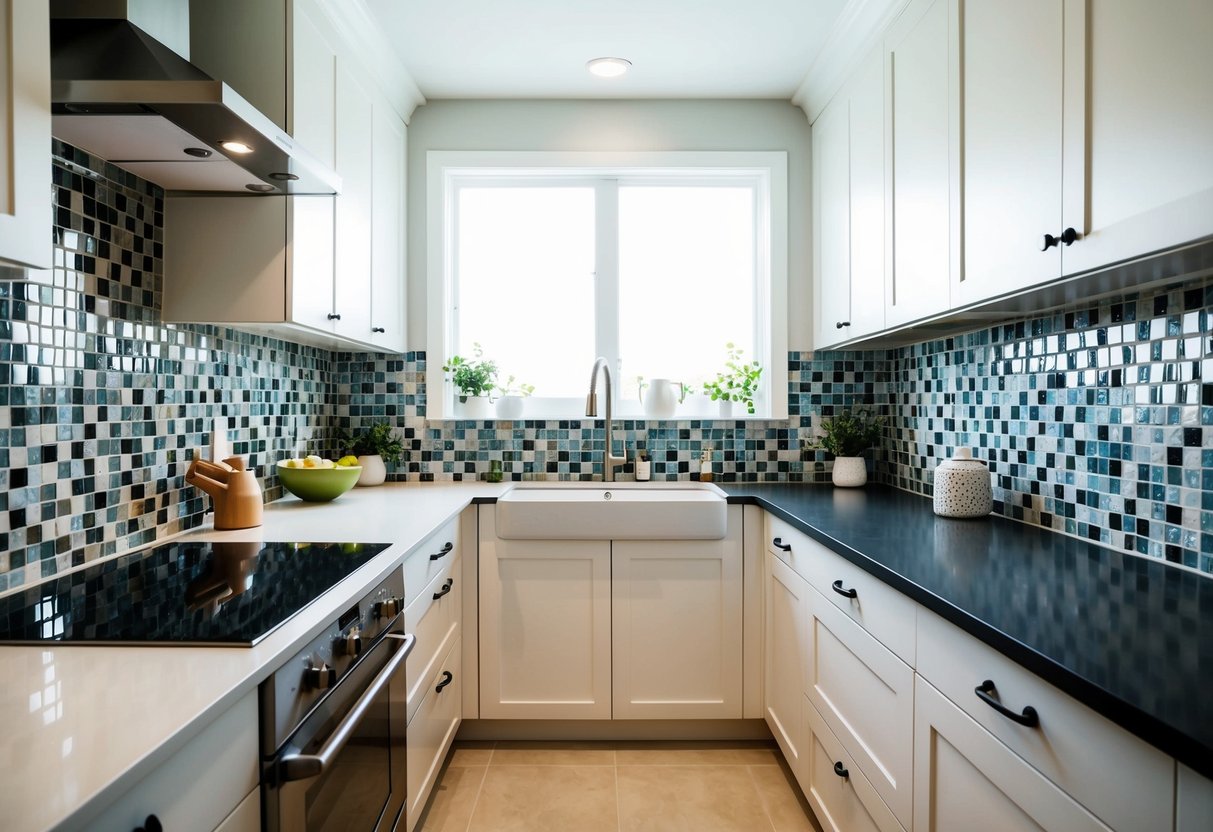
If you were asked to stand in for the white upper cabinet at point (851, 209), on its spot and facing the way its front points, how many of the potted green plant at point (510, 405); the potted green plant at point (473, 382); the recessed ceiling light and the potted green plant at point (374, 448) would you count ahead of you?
4

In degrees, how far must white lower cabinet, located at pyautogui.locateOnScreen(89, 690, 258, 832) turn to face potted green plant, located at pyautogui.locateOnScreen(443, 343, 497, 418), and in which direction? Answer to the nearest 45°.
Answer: approximately 90° to its left

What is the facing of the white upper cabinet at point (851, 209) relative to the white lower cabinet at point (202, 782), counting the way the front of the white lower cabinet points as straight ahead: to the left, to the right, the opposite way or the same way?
the opposite way

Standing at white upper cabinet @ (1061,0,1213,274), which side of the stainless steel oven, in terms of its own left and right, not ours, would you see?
front

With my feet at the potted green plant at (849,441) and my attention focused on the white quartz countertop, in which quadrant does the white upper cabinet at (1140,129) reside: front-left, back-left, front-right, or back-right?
front-left

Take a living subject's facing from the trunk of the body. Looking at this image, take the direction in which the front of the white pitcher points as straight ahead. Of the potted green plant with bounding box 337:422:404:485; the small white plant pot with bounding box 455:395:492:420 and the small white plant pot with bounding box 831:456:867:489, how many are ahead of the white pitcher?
2

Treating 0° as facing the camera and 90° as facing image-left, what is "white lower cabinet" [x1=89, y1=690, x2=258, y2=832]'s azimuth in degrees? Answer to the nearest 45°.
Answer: approximately 315°

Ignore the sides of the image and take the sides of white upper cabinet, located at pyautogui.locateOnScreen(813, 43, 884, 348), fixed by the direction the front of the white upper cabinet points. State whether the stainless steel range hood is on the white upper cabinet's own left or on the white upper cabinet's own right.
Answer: on the white upper cabinet's own left

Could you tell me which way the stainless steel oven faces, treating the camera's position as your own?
facing the viewer and to the right of the viewer

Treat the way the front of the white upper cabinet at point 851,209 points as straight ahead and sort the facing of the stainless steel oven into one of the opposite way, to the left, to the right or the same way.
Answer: the opposite way

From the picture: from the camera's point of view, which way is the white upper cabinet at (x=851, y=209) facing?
to the viewer's left

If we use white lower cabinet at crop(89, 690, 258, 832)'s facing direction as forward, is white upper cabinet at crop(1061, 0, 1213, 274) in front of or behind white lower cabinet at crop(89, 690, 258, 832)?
in front

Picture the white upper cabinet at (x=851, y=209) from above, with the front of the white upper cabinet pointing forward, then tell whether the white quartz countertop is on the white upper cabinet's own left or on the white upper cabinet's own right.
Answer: on the white upper cabinet's own left
